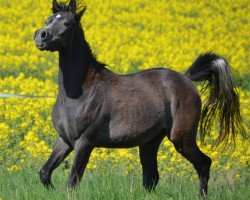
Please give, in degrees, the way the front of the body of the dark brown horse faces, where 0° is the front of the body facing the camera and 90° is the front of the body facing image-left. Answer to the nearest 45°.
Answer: approximately 90°
